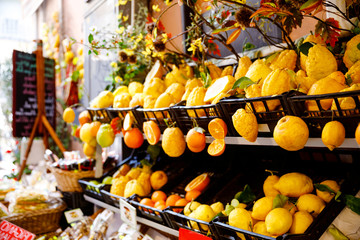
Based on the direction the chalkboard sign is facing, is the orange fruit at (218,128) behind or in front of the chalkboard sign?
in front

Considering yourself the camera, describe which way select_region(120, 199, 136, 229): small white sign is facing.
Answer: facing the viewer and to the left of the viewer

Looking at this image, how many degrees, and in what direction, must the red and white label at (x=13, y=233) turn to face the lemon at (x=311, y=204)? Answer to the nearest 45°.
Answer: approximately 45° to its left

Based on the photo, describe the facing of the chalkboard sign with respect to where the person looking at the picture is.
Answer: facing the viewer and to the right of the viewer

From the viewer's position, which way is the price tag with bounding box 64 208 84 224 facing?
facing the viewer

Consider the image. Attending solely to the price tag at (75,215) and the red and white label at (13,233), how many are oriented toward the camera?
2

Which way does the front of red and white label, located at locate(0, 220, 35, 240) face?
toward the camera

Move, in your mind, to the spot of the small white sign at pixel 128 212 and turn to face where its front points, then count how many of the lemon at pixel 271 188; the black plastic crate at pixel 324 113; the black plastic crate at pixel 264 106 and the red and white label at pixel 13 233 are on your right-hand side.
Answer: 1
